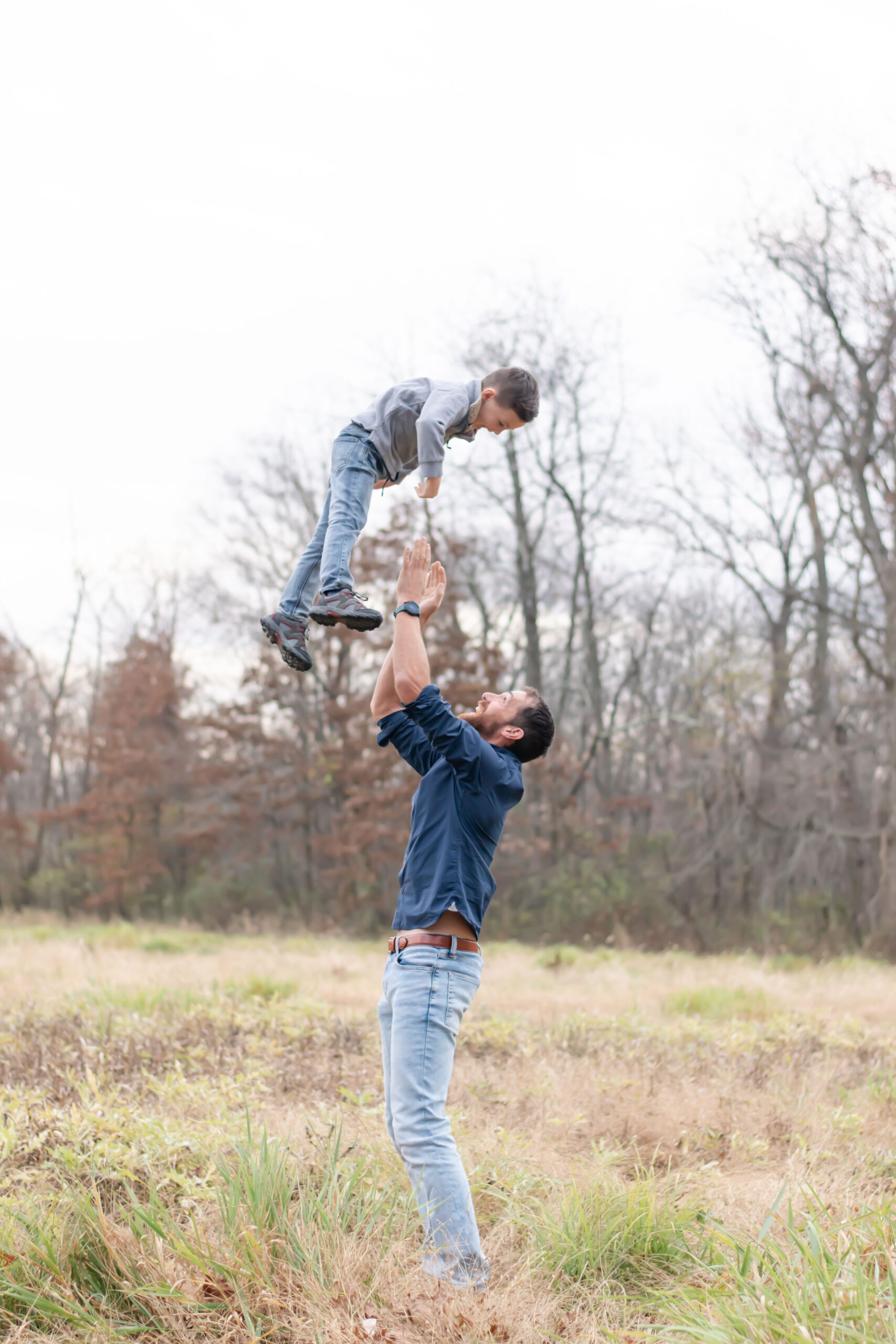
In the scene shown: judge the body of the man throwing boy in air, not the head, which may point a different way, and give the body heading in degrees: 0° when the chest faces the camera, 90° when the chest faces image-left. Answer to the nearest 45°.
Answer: approximately 90°

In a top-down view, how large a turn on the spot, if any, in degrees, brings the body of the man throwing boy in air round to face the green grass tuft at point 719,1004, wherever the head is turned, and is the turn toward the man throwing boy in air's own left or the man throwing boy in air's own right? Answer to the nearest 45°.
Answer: approximately 90° to the man throwing boy in air's own right
